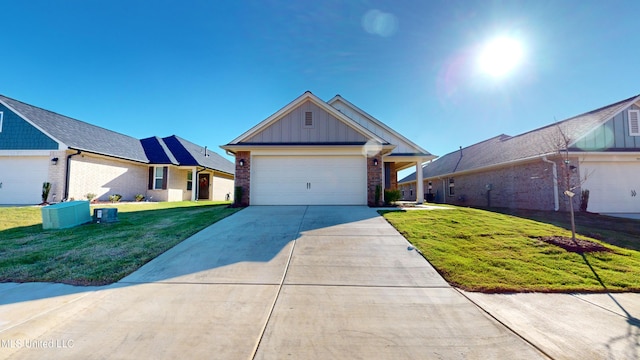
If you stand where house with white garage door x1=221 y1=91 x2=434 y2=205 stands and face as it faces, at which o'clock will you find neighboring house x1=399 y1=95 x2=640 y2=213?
The neighboring house is roughly at 9 o'clock from the house with white garage door.

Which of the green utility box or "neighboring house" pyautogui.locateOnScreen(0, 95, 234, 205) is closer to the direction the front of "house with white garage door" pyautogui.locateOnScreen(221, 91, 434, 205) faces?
the green utility box

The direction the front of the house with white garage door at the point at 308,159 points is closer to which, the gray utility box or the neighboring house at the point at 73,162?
the gray utility box

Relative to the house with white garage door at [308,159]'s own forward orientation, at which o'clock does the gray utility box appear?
The gray utility box is roughly at 2 o'clock from the house with white garage door.

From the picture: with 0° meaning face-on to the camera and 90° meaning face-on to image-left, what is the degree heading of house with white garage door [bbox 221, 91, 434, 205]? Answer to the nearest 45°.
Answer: approximately 0°

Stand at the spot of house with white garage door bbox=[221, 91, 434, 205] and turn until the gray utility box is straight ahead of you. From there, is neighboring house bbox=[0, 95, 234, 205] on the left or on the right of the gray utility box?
right

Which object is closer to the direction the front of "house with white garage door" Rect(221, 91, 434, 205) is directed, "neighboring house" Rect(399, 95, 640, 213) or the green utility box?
the green utility box

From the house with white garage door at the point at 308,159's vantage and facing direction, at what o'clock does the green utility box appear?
The green utility box is roughly at 2 o'clock from the house with white garage door.

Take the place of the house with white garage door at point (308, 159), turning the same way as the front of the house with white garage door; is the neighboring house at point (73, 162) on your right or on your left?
on your right
